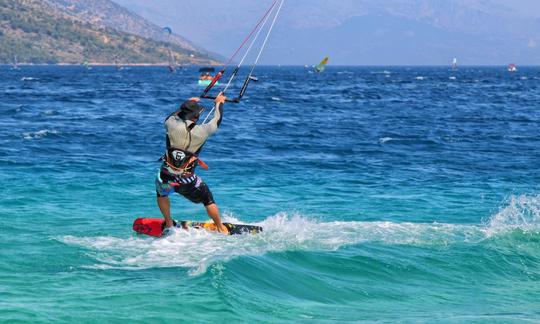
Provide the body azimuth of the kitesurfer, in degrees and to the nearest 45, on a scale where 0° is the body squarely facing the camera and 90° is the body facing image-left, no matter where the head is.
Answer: approximately 225°
